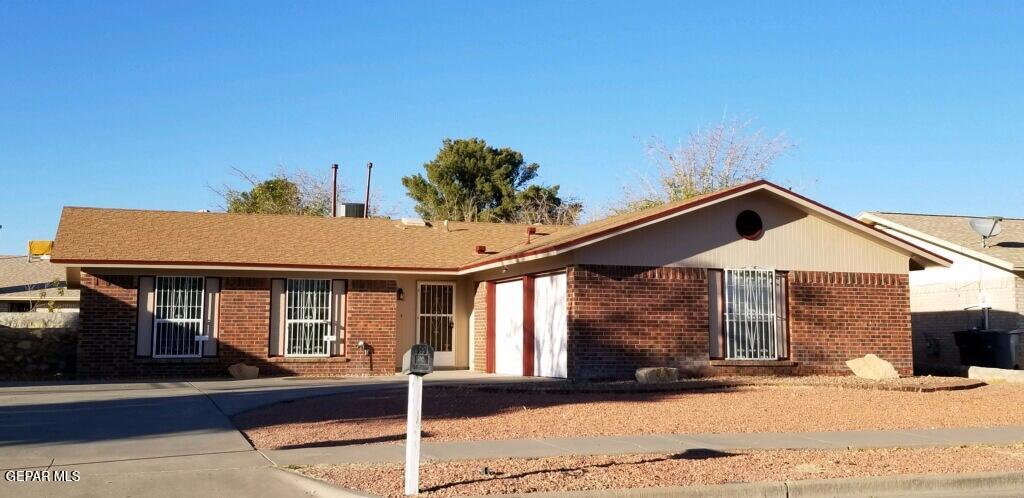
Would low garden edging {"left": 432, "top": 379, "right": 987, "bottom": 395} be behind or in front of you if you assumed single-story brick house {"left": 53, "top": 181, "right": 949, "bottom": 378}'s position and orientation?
in front

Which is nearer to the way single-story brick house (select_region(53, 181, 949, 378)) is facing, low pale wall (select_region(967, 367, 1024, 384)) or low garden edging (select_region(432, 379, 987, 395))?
the low garden edging

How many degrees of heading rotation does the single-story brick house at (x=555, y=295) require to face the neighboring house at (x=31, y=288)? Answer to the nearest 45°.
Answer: approximately 135° to its right

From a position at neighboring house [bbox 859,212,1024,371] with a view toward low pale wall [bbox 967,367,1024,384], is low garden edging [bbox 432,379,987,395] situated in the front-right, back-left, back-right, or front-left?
front-right

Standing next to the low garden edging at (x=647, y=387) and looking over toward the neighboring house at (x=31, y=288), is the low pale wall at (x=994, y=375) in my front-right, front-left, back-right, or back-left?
back-right

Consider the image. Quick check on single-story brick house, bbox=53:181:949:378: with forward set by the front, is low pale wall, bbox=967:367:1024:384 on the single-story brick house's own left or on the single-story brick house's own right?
on the single-story brick house's own left

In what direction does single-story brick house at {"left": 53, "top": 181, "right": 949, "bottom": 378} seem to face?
toward the camera

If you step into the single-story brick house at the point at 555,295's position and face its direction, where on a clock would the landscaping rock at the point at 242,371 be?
The landscaping rock is roughly at 3 o'clock from the single-story brick house.

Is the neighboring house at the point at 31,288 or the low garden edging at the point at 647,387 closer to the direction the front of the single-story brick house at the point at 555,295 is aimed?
the low garden edging

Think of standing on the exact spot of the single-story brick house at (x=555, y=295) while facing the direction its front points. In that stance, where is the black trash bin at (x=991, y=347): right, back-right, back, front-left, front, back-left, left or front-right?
left

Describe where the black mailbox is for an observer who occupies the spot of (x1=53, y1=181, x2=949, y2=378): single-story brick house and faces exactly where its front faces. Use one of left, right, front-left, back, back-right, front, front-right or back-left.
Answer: front

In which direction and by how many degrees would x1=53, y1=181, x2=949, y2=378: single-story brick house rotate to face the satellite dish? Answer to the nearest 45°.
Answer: approximately 90° to its left
